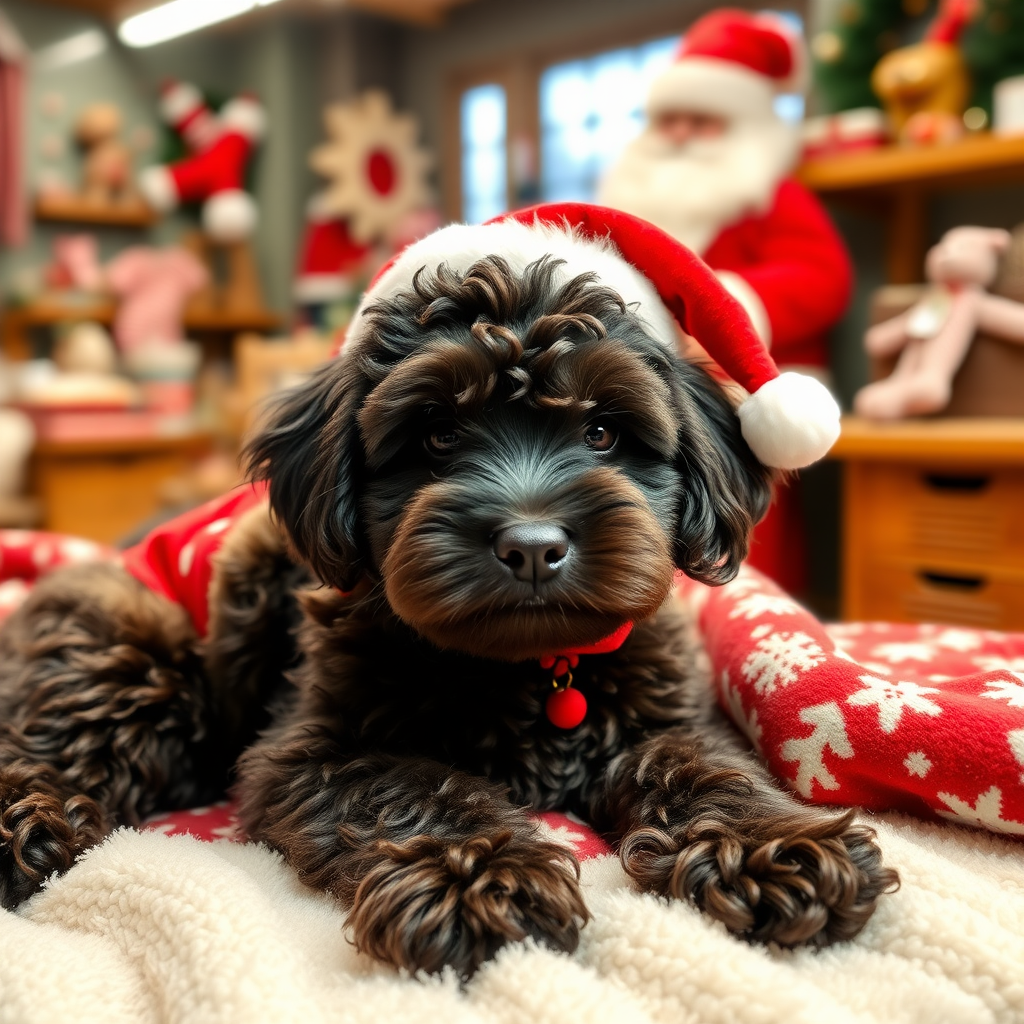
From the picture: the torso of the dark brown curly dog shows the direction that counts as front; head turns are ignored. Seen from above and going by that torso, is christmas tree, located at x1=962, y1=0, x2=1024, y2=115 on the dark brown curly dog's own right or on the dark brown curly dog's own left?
on the dark brown curly dog's own left

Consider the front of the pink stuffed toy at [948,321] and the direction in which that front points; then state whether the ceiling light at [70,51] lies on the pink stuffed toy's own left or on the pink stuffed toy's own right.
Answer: on the pink stuffed toy's own right

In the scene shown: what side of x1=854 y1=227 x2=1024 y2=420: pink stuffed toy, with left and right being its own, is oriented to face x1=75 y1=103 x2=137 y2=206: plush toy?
right

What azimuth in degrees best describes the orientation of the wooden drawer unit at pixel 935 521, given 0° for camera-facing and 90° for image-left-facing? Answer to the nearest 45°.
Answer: approximately 0°

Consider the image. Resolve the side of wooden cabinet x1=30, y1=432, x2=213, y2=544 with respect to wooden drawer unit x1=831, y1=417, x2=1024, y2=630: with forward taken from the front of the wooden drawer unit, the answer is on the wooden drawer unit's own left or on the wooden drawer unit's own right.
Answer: on the wooden drawer unit's own right

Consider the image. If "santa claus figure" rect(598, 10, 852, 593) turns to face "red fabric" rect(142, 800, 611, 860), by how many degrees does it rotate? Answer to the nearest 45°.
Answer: approximately 45° to its left

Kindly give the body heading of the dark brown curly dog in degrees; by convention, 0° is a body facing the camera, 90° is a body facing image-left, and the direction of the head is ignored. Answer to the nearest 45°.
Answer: approximately 315°

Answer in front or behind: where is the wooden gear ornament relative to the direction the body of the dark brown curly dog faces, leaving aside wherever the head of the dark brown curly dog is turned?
behind
